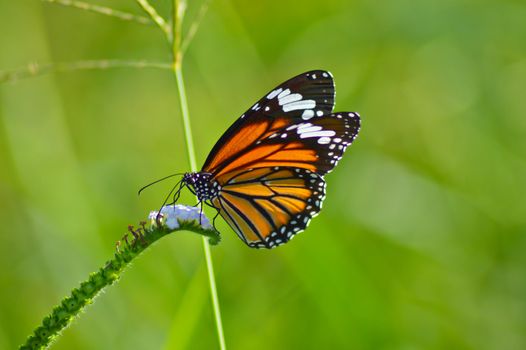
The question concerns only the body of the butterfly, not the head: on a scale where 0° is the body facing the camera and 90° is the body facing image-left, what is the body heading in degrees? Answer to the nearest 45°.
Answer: approximately 90°
